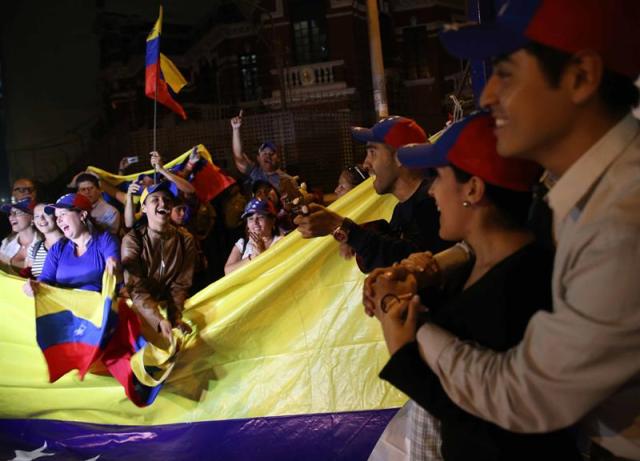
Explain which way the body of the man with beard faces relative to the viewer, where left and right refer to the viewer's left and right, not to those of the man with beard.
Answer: facing to the left of the viewer

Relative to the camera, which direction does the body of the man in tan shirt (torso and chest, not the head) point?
to the viewer's left

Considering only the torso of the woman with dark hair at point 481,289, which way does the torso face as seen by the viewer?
to the viewer's left

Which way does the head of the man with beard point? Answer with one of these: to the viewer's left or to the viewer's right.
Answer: to the viewer's left

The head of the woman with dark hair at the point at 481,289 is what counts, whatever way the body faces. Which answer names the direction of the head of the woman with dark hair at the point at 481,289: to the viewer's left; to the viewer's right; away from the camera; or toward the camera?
to the viewer's left

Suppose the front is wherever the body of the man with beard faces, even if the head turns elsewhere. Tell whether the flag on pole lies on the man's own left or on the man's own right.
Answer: on the man's own right

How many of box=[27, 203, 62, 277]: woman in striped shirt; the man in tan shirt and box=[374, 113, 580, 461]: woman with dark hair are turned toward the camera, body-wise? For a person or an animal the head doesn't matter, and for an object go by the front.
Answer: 1

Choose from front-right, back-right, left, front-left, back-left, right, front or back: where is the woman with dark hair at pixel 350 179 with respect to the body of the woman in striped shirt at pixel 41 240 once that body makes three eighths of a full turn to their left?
front-right

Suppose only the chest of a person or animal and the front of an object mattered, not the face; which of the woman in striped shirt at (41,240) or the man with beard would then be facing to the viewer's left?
the man with beard
